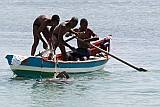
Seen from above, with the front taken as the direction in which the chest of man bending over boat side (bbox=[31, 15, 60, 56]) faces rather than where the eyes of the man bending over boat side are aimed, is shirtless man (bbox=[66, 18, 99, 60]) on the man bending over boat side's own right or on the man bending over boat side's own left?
on the man bending over boat side's own left

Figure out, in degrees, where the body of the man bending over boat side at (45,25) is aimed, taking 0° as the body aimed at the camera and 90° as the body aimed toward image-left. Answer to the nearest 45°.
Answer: approximately 315°

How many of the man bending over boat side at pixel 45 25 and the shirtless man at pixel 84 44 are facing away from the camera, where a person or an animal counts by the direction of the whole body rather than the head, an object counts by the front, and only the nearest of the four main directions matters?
0

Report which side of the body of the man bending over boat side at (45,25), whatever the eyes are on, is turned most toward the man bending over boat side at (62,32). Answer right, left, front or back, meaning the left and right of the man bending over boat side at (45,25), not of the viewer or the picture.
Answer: front
